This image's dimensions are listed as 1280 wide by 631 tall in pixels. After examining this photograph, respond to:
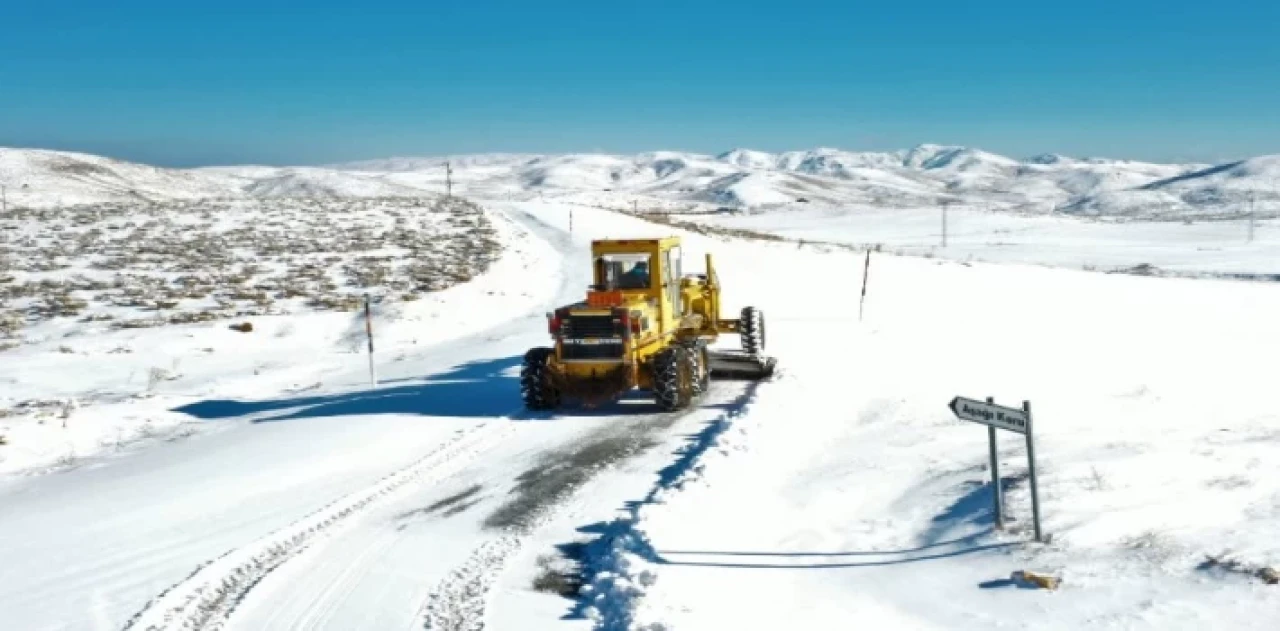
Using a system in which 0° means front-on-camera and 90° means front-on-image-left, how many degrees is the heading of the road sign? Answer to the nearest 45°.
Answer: approximately 45°

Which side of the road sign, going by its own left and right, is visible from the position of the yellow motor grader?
right

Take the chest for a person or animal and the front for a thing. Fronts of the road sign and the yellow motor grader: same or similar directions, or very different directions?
very different directions

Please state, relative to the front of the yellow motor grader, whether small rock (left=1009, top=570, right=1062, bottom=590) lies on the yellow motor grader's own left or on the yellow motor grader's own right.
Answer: on the yellow motor grader's own right

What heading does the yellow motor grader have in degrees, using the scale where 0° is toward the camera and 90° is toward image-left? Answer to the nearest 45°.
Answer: approximately 225°

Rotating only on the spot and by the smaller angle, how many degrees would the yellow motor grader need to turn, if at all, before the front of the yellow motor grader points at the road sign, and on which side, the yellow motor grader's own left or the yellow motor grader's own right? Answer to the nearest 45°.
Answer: approximately 135° to the yellow motor grader's own right
